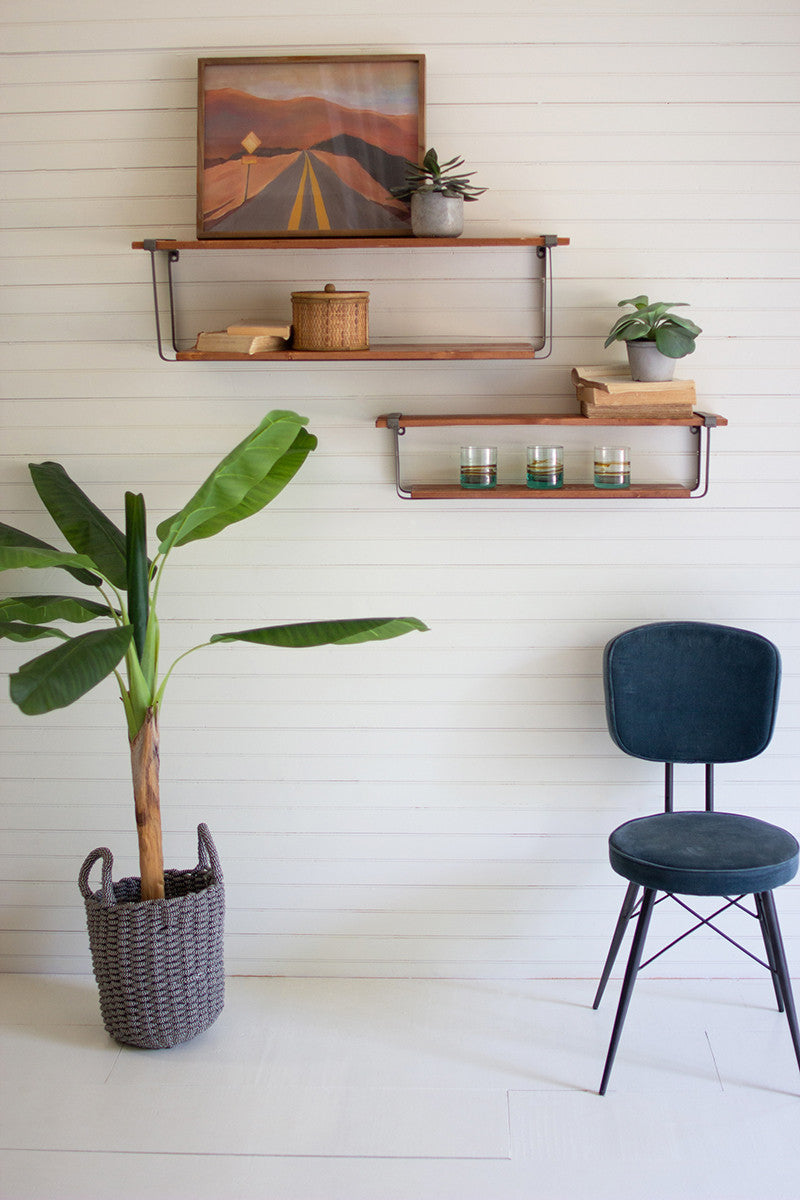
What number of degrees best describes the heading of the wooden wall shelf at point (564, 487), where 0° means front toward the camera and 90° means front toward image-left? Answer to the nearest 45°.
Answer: approximately 0°

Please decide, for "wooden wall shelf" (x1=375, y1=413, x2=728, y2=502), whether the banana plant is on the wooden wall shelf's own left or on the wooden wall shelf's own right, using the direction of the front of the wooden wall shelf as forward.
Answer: on the wooden wall shelf's own right
